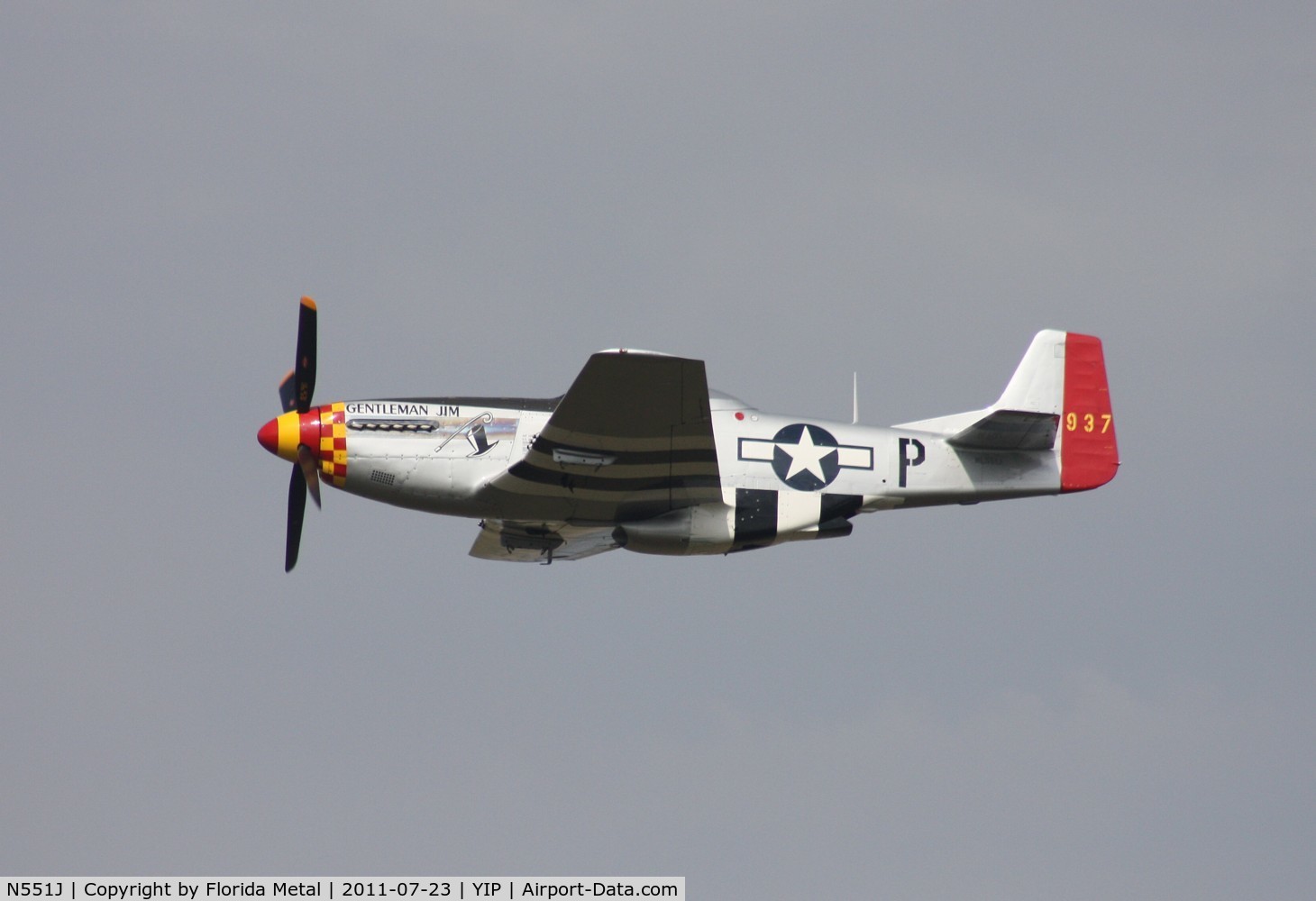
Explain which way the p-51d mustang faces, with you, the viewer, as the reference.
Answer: facing to the left of the viewer
